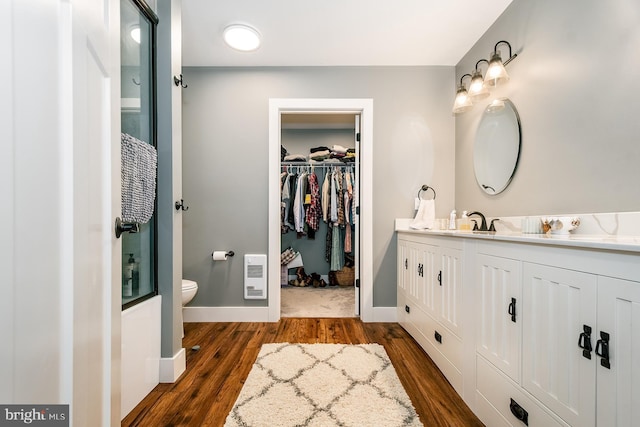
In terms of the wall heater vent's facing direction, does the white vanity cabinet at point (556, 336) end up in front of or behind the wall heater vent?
in front

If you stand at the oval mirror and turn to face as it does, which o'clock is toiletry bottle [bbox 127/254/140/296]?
The toiletry bottle is roughly at 12 o'clock from the oval mirror.

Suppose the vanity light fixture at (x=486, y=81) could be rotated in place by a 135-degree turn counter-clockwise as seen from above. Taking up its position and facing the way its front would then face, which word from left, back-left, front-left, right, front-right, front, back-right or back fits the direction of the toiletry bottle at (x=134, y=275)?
back-right

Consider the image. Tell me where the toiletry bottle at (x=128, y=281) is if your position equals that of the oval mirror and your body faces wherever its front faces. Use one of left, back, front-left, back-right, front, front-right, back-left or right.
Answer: front

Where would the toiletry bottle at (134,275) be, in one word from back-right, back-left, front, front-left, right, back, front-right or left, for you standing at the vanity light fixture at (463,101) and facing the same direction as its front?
front

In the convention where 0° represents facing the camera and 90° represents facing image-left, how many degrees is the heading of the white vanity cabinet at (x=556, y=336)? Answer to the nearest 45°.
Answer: approximately 45°

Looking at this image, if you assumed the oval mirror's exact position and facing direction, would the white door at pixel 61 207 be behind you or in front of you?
in front

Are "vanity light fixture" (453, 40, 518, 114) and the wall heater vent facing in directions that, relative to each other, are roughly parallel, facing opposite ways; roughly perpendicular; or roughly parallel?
roughly perpendicular

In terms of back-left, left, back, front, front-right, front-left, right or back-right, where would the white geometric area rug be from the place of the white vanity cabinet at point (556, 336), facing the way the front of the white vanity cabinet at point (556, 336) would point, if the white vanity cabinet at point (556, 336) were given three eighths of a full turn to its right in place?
left

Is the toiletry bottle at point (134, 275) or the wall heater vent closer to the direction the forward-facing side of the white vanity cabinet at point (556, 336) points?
the toiletry bottle

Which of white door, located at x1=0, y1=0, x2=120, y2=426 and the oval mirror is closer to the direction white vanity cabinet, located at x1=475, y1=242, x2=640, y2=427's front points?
the white door

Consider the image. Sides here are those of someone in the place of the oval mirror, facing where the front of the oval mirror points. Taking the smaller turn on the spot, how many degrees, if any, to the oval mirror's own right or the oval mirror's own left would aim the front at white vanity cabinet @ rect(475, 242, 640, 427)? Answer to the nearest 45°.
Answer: approximately 45° to the oval mirror's own left

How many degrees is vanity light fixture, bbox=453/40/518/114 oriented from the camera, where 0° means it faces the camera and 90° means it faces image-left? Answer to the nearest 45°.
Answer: approximately 45°

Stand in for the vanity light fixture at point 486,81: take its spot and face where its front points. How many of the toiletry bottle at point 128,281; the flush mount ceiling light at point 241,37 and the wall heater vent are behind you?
0
